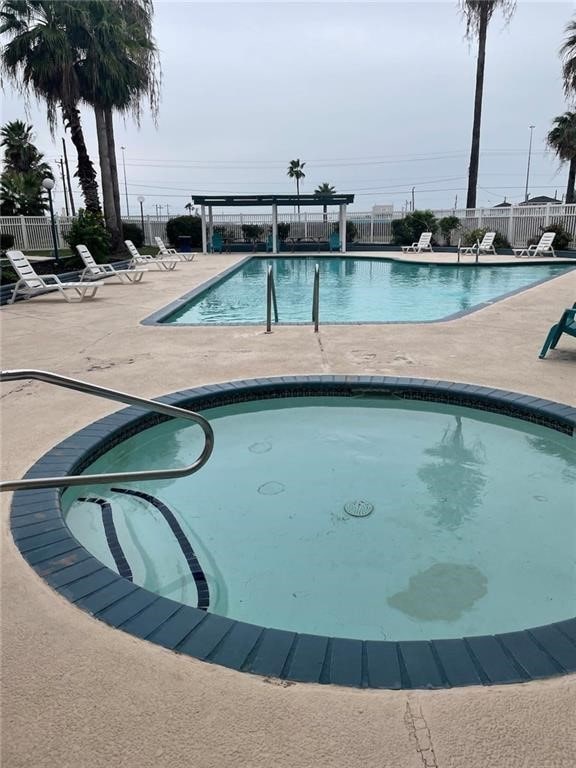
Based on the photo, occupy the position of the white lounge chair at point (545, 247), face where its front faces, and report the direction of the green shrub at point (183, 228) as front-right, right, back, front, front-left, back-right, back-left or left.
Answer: front-right

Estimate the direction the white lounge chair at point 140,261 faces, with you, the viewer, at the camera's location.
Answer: facing to the right of the viewer

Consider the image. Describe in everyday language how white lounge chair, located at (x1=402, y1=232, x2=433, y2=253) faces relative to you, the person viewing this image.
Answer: facing the viewer and to the left of the viewer

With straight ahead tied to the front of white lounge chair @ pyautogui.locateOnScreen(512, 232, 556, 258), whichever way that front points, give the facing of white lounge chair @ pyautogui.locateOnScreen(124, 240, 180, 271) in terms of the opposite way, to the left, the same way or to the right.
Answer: the opposite way

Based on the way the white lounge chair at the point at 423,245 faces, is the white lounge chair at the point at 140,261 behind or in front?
in front

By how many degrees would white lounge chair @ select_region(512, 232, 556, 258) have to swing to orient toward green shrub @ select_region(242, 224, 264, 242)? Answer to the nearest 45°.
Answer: approximately 45° to its right

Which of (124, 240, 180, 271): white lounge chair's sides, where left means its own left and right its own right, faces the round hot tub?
right

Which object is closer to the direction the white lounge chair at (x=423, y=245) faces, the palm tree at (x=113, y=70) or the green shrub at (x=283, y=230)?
the palm tree

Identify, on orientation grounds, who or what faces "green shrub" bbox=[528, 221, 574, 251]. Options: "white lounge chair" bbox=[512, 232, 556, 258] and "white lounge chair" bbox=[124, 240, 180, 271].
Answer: "white lounge chair" bbox=[124, 240, 180, 271]

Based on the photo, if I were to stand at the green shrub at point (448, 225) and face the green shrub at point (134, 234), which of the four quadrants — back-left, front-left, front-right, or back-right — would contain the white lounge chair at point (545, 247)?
back-left

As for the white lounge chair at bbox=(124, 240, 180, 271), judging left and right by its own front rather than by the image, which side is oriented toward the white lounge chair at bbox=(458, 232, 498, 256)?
front

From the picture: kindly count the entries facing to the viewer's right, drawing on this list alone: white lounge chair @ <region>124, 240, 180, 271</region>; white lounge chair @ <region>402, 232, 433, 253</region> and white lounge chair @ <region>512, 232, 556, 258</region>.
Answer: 1

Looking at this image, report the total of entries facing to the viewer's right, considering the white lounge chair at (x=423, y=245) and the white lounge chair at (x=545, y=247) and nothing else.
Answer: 0

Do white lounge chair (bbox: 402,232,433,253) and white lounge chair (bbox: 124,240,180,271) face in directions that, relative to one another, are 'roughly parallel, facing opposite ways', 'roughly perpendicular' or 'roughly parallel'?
roughly parallel, facing opposite ways

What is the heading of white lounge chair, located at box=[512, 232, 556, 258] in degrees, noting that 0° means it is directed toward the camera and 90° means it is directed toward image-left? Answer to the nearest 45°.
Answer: approximately 45°

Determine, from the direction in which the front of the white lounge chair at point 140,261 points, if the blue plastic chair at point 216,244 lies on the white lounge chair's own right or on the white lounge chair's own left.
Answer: on the white lounge chair's own left
